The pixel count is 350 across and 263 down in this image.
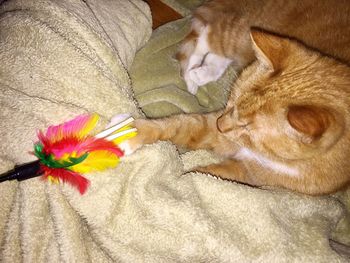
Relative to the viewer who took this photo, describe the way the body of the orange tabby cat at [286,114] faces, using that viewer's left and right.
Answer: facing to the left of the viewer
